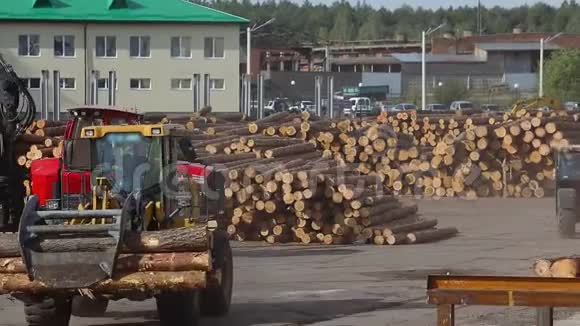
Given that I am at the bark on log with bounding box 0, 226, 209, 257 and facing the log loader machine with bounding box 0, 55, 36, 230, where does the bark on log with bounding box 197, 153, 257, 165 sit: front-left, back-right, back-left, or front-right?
front-right

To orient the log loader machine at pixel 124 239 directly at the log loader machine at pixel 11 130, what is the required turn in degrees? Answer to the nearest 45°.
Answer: approximately 135° to its right

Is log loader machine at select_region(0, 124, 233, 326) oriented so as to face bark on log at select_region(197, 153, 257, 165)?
no

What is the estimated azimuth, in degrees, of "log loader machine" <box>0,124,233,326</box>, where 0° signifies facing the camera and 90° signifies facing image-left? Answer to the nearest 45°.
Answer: approximately 45°
